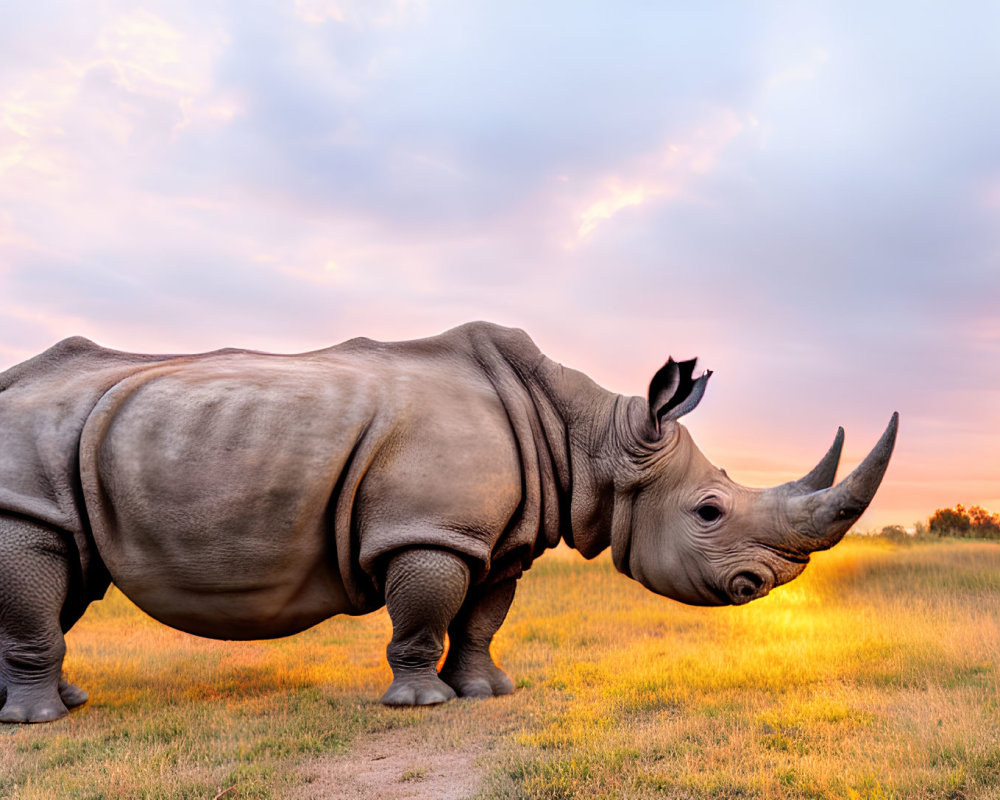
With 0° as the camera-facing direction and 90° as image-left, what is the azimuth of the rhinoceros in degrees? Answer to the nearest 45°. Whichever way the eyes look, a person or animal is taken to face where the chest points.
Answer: approximately 270°

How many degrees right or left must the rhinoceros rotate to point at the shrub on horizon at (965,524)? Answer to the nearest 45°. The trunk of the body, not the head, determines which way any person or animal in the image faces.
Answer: approximately 45° to its left
